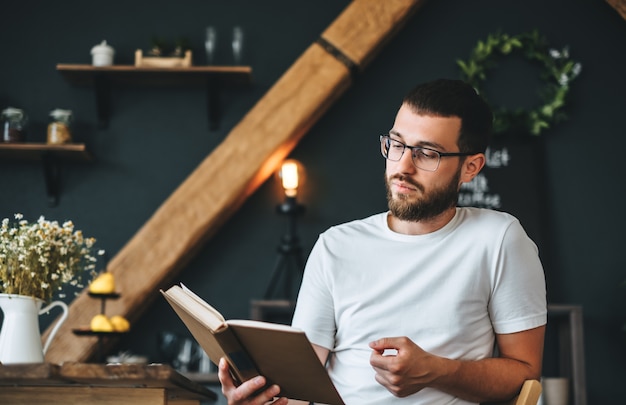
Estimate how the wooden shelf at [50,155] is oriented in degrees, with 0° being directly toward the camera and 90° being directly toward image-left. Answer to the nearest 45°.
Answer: approximately 0°

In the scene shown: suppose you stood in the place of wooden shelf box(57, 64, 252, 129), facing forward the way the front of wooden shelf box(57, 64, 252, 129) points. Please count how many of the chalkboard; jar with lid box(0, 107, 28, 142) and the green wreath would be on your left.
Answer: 2

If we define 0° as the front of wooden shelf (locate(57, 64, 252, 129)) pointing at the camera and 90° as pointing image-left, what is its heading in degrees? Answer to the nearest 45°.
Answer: approximately 0°

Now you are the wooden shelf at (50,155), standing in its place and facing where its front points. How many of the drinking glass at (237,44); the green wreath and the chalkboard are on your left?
3

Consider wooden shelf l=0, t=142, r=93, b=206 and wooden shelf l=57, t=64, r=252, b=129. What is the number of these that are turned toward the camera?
2

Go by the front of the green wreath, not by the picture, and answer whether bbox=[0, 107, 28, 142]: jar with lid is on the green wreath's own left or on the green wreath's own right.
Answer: on the green wreath's own right
